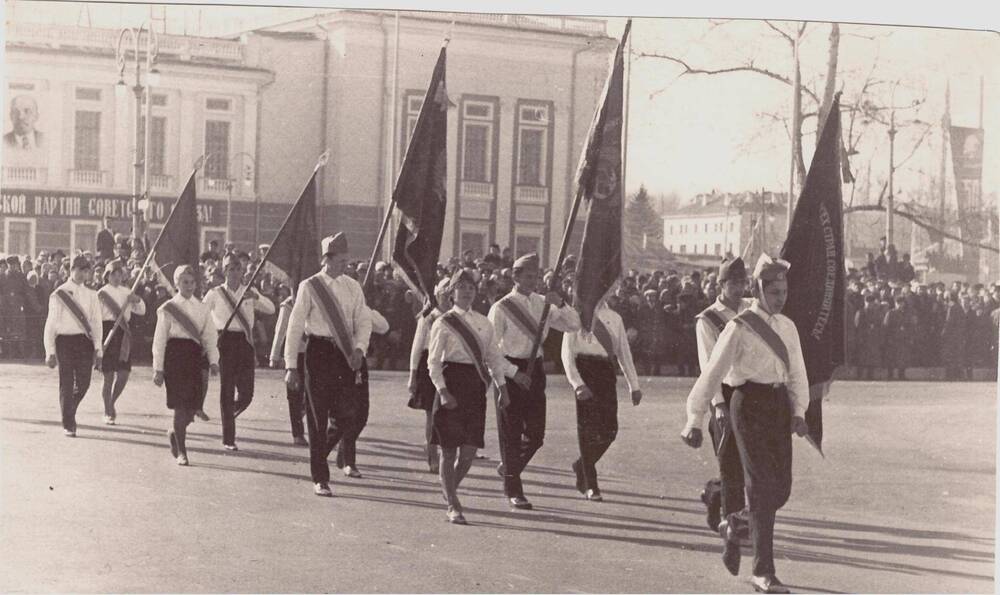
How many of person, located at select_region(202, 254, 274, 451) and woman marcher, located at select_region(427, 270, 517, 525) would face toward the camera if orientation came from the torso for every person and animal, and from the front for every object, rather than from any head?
2

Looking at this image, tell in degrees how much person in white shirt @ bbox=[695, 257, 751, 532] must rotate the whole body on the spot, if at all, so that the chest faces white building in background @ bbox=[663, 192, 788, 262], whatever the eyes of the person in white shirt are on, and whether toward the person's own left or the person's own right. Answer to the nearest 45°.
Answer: approximately 135° to the person's own left
